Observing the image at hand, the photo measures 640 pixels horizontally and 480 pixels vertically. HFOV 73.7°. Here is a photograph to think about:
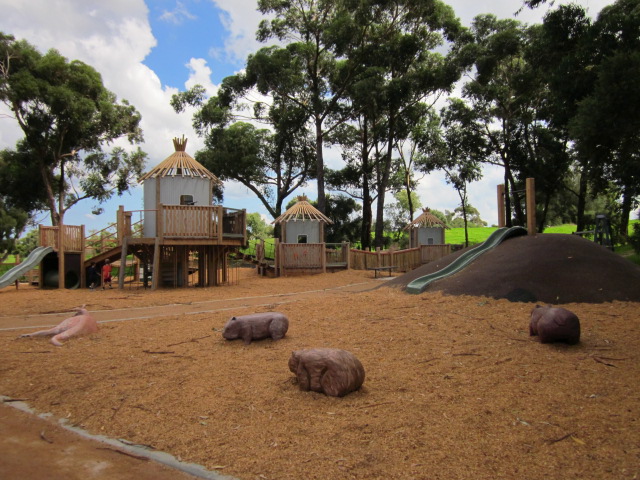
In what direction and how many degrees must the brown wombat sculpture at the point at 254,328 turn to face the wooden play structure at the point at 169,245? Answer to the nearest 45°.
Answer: approximately 90° to its right

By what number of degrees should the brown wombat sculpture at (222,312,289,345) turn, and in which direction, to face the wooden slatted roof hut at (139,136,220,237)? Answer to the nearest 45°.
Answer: approximately 90° to its right

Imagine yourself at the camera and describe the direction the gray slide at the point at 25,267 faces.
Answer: facing to the left of the viewer

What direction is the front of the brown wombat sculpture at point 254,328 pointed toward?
to the viewer's left

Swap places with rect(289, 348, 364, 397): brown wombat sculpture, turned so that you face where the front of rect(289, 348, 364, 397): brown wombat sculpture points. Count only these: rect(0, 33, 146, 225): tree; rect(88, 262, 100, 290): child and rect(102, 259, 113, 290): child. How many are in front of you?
3

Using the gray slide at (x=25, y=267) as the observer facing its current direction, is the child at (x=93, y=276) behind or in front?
behind

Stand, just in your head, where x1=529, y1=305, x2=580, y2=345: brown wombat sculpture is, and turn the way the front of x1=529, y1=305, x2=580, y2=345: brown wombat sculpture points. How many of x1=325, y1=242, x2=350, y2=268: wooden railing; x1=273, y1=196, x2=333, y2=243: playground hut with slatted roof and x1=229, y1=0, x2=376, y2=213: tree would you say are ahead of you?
3

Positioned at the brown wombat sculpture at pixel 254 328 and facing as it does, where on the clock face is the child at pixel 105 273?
The child is roughly at 2 o'clock from the brown wombat sculpture.

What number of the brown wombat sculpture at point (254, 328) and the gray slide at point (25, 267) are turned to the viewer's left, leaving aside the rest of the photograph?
2

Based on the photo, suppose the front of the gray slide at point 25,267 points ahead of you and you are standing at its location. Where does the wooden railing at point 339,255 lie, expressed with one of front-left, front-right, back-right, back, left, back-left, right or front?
back

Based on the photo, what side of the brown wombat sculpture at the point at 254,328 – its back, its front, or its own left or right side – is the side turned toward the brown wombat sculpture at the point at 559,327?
back

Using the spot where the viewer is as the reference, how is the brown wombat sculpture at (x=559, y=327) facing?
facing away from the viewer and to the left of the viewer
